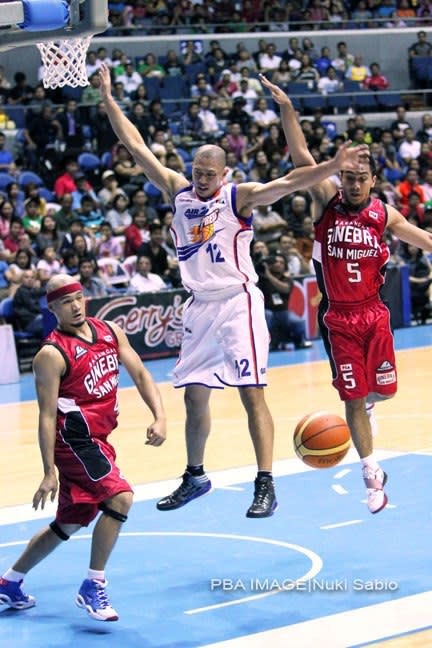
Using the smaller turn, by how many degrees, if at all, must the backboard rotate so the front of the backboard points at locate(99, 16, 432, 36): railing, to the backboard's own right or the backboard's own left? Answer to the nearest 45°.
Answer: approximately 45° to the backboard's own left

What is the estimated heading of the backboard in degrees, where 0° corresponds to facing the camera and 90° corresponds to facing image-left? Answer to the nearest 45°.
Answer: approximately 225°
